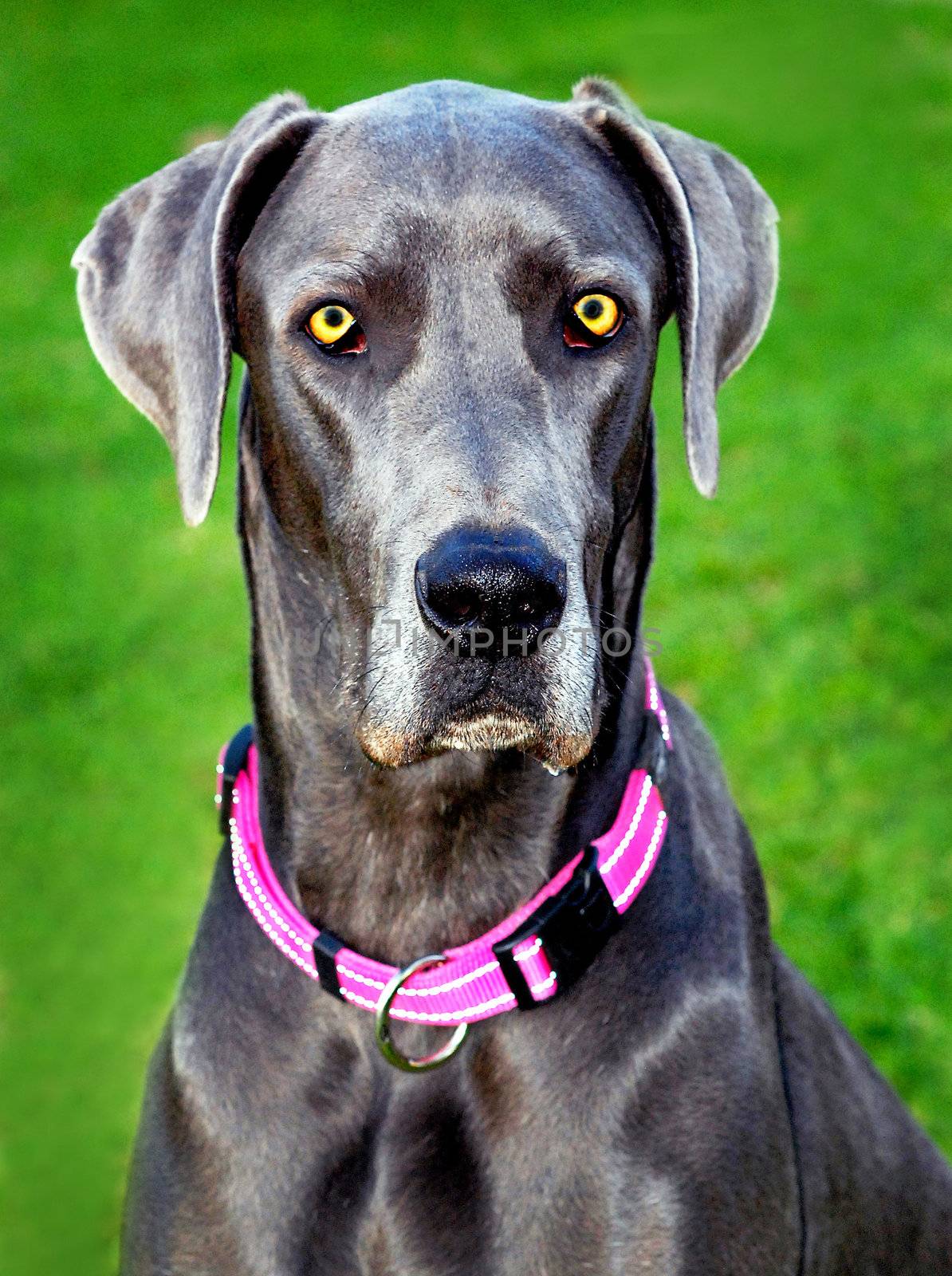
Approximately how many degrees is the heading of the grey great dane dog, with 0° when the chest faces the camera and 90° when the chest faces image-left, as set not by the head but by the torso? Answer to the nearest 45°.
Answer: approximately 0°
